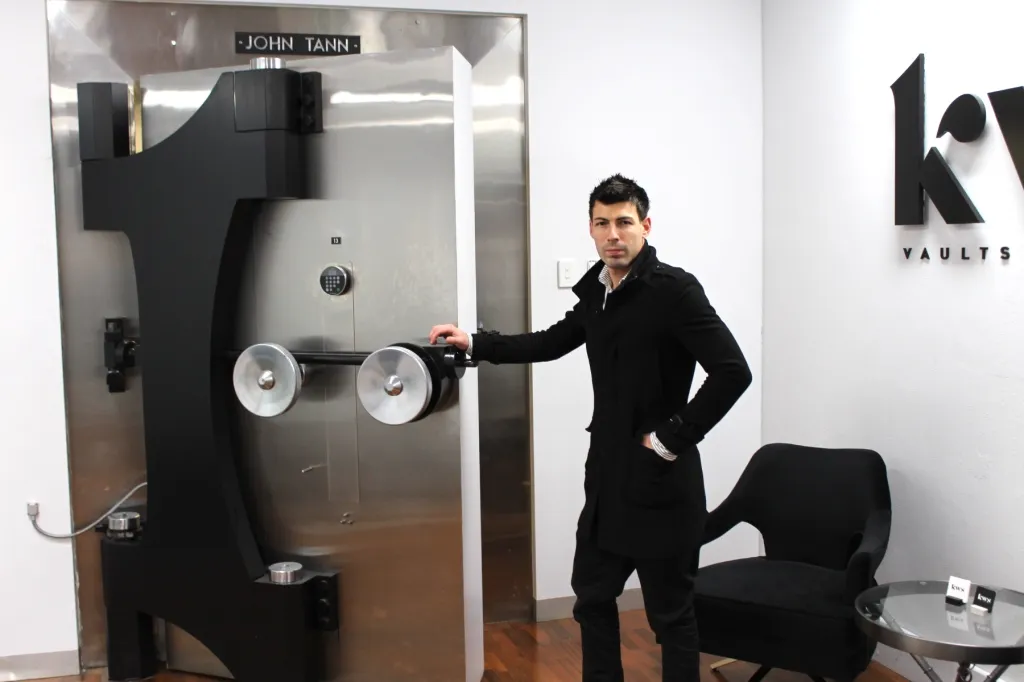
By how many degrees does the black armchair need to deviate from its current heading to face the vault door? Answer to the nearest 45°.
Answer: approximately 45° to its right

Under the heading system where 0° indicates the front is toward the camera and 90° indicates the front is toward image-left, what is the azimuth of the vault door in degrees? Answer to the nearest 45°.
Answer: approximately 0°

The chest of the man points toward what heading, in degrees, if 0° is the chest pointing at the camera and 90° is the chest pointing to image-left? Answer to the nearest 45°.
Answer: approximately 45°

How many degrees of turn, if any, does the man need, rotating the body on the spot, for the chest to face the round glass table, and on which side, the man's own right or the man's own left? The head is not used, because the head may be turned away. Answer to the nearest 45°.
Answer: approximately 135° to the man's own left

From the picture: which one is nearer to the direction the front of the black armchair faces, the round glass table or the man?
the man

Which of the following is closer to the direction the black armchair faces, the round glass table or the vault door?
the vault door
